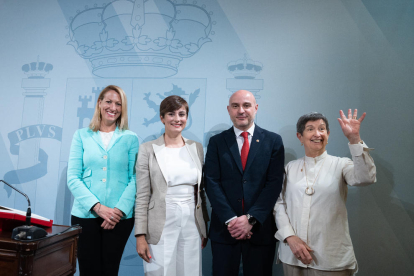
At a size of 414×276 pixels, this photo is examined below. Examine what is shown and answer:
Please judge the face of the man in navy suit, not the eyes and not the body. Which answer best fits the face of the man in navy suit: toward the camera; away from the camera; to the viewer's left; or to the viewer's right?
toward the camera

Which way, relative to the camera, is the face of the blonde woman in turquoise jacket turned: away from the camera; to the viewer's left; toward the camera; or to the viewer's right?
toward the camera

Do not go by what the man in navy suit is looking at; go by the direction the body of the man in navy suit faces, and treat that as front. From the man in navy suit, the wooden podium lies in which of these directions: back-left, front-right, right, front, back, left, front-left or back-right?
front-right

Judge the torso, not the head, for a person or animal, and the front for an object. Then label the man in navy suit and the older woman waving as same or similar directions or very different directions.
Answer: same or similar directions

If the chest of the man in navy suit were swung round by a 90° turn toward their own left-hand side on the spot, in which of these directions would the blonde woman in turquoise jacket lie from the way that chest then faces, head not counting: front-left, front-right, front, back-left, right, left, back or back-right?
back

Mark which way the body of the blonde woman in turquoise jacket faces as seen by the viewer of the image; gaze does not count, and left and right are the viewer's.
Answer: facing the viewer

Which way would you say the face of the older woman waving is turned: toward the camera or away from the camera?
toward the camera

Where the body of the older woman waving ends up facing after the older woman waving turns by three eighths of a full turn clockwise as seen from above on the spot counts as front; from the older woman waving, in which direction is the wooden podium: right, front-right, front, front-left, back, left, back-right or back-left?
left
